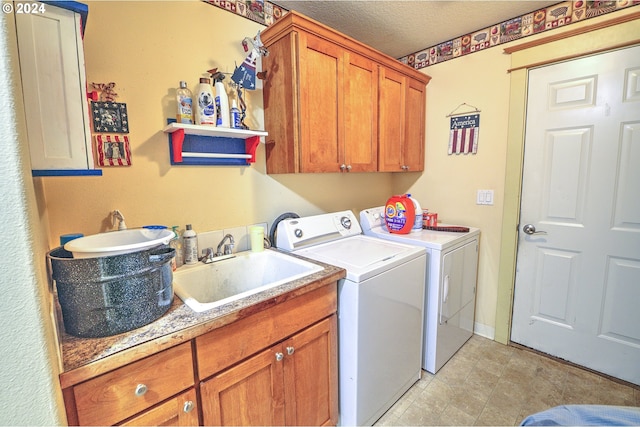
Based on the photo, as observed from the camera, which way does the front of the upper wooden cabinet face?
facing the viewer and to the right of the viewer

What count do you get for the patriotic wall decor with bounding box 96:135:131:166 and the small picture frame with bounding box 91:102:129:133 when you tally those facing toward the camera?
2

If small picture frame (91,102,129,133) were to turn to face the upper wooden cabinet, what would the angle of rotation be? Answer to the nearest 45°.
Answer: approximately 90° to its left

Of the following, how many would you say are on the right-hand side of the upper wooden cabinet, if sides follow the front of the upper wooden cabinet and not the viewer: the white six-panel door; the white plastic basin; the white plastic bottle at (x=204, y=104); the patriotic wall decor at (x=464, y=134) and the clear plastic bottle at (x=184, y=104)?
3

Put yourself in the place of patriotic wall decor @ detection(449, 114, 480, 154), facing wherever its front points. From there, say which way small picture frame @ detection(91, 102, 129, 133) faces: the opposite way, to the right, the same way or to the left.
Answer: to the left

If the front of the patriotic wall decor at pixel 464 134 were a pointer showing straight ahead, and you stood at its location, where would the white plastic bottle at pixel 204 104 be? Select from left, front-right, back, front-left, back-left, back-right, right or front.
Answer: front

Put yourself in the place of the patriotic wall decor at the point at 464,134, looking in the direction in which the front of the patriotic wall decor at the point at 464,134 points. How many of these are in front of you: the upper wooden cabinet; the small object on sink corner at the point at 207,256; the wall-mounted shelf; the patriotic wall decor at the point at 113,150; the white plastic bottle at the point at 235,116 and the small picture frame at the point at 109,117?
6

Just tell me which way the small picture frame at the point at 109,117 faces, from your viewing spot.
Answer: facing the viewer

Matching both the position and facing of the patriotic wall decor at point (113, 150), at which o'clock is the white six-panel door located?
The white six-panel door is roughly at 10 o'clock from the patriotic wall decor.

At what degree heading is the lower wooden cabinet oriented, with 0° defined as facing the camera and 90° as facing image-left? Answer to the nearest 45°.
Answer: approximately 315°

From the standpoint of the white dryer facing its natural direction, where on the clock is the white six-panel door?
The white six-panel door is roughly at 10 o'clock from the white dryer.

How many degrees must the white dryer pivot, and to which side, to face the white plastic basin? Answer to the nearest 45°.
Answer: approximately 90° to its right

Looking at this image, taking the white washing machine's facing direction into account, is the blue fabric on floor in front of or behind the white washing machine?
in front
